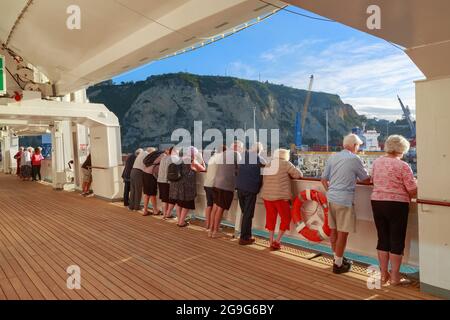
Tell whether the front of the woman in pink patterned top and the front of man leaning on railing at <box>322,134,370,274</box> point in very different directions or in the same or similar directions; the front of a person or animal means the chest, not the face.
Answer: same or similar directions

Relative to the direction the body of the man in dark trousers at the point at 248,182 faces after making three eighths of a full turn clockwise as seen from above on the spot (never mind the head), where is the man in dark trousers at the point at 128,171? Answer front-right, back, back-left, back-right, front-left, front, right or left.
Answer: back-right

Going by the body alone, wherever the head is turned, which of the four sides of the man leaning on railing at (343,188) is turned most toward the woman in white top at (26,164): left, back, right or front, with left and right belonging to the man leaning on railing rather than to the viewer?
left

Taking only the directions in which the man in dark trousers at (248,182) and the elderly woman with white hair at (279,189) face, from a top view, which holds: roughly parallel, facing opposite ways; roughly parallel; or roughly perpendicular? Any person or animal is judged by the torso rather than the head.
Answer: roughly parallel

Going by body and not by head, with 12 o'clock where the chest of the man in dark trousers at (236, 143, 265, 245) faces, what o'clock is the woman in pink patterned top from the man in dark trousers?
The woman in pink patterned top is roughly at 3 o'clock from the man in dark trousers.

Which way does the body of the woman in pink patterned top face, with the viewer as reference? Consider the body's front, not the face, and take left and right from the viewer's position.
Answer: facing away from the viewer and to the right of the viewer

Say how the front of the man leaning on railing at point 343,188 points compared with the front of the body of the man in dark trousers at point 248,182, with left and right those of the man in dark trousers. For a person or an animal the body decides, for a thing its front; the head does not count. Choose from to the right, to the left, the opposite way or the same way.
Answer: the same way

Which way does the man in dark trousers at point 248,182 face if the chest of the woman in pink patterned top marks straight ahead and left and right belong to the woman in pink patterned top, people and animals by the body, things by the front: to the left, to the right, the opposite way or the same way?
the same way

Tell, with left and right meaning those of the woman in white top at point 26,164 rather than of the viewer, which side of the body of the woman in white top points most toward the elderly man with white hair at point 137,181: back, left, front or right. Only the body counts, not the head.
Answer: right

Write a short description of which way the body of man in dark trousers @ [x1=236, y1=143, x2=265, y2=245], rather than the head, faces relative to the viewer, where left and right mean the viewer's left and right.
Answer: facing away from the viewer and to the right of the viewer

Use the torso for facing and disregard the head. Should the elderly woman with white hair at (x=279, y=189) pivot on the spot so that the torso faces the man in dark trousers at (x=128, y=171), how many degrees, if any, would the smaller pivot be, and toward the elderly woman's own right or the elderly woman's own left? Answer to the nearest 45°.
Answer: approximately 90° to the elderly woman's own left

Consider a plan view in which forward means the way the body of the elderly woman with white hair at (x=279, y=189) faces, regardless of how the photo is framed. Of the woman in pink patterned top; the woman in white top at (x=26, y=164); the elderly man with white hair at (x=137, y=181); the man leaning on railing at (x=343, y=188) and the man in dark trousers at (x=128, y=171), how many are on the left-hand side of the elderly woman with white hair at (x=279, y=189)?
3

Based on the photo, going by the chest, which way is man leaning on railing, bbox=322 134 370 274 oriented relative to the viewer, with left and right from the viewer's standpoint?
facing away from the viewer and to the right of the viewer

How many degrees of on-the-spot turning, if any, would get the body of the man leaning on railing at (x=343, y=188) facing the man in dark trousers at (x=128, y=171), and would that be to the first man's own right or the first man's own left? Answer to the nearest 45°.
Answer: approximately 90° to the first man's own left

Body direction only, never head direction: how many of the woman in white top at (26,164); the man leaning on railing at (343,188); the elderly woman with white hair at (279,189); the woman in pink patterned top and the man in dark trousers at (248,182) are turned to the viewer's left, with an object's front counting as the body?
0
